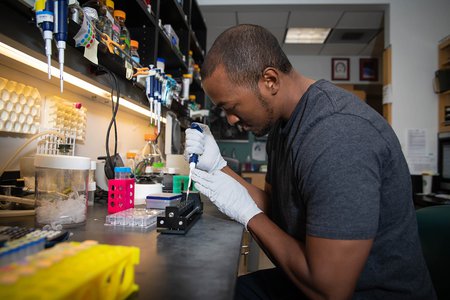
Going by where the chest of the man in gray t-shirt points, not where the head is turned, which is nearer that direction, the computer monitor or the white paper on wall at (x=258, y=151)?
the white paper on wall

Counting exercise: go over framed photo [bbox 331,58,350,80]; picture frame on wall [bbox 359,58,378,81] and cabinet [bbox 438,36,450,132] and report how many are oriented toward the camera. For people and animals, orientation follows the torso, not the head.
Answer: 2

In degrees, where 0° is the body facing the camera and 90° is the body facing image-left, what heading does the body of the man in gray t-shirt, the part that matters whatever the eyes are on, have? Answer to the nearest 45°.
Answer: approximately 90°

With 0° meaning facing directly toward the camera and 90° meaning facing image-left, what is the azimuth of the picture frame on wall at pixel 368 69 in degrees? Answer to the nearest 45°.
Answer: approximately 0°

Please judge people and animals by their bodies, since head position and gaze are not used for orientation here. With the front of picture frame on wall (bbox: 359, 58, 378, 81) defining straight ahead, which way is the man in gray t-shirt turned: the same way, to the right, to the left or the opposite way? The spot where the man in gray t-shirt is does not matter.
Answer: to the right

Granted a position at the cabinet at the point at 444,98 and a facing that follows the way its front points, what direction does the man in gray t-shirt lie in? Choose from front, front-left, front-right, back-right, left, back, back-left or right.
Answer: left

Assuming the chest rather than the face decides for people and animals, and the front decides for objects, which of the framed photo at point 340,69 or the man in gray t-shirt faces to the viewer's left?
the man in gray t-shirt

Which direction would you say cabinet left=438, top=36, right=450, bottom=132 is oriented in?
to the viewer's left

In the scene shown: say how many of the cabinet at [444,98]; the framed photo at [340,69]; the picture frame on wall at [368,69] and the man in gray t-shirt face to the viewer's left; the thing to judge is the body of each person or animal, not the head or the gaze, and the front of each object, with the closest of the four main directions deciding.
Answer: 2

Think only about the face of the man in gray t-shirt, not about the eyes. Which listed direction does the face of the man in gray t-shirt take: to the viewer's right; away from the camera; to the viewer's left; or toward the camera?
to the viewer's left

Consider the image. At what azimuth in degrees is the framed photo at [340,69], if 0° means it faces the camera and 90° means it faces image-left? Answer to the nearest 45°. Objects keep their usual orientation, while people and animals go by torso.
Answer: approximately 0°
